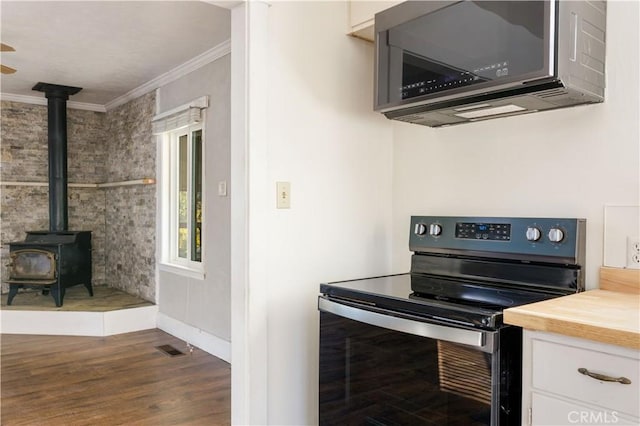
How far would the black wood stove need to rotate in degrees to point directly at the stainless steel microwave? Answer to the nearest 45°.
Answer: approximately 45° to its left

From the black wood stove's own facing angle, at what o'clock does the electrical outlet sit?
The electrical outlet is roughly at 10 o'clock from the black wood stove.

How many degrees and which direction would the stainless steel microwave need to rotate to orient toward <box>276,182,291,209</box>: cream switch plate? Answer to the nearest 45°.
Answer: approximately 45° to its right

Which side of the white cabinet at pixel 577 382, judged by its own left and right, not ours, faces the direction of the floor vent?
right

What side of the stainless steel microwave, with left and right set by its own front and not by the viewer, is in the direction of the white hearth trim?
right

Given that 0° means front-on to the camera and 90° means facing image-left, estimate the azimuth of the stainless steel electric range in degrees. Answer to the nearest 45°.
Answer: approximately 45°

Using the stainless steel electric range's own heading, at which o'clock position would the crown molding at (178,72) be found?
The crown molding is roughly at 3 o'clock from the stainless steel electric range.

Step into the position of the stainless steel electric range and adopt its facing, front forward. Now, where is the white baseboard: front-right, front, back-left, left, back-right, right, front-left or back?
right

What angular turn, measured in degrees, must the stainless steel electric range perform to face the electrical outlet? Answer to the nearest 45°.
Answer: approximately 135° to its left

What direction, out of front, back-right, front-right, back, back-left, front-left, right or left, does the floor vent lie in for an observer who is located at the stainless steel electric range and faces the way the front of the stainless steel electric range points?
right

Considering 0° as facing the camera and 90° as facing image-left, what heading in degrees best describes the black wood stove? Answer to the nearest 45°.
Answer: approximately 45°

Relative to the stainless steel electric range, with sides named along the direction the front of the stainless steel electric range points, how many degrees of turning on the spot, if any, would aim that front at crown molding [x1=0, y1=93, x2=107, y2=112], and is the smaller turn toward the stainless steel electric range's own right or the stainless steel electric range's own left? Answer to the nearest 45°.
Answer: approximately 90° to the stainless steel electric range's own right
